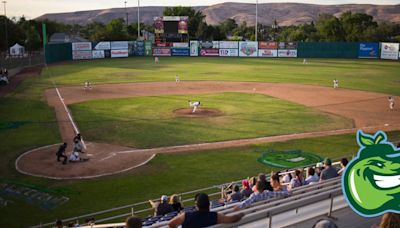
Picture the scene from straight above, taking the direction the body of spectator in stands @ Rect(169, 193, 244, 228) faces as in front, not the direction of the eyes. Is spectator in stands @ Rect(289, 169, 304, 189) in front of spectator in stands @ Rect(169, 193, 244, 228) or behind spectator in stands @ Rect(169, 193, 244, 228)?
in front

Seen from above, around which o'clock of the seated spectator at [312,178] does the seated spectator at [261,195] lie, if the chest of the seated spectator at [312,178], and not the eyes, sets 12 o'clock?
the seated spectator at [261,195] is roughly at 8 o'clock from the seated spectator at [312,178].

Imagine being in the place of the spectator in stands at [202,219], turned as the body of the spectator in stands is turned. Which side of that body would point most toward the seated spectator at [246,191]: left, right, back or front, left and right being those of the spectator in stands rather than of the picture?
front

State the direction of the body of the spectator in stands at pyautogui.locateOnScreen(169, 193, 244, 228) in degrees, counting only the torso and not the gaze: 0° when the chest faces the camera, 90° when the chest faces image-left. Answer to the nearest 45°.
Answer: approximately 180°

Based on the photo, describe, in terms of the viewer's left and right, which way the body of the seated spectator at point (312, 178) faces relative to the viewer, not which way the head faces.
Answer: facing away from the viewer and to the left of the viewer

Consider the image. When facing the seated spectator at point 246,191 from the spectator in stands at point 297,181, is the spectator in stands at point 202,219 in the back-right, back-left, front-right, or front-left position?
front-left

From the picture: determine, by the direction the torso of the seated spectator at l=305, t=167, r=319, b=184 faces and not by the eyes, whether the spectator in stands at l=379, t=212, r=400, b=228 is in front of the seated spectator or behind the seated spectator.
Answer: behind

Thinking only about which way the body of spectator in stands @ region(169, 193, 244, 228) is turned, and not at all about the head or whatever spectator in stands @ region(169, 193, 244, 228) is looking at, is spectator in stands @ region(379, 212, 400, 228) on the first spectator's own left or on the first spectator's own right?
on the first spectator's own right

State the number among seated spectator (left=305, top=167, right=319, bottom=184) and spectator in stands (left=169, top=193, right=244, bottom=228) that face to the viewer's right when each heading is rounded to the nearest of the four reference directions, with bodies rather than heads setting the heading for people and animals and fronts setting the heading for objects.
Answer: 0

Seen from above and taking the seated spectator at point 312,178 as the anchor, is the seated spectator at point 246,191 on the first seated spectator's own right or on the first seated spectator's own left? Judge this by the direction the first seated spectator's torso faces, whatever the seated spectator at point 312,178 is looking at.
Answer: on the first seated spectator's own left

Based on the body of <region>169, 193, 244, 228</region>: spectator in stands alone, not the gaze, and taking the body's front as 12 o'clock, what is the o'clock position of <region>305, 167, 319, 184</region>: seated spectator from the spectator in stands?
The seated spectator is roughly at 1 o'clock from the spectator in stands.
